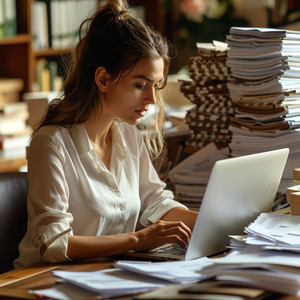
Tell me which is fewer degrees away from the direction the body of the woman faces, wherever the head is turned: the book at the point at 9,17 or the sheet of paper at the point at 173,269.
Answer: the sheet of paper

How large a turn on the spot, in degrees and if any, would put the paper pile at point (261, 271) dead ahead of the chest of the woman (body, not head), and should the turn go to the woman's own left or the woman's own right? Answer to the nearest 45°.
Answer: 0° — they already face it

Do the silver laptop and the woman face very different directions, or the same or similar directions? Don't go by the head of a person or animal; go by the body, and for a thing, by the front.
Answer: very different directions

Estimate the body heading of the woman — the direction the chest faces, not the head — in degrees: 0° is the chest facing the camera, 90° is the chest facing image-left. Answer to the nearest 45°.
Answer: approximately 315°

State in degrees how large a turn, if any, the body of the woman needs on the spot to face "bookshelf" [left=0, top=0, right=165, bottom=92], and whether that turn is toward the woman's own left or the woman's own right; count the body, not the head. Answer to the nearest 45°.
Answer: approximately 135° to the woman's own left

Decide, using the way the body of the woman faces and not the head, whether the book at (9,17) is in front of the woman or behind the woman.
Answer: behind

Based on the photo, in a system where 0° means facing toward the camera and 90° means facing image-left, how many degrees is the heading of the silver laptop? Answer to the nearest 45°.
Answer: approximately 135°

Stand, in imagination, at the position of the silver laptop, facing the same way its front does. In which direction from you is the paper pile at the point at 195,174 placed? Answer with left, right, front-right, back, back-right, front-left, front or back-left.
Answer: front-right
